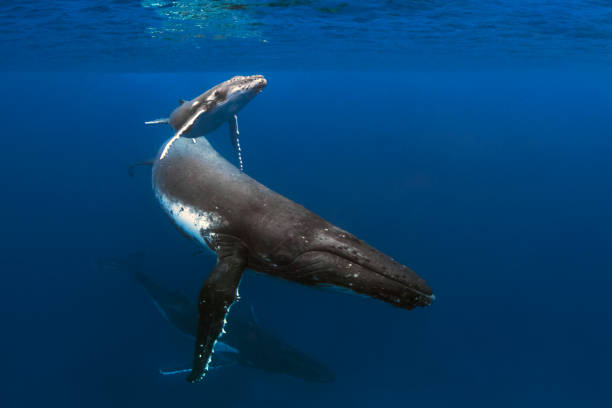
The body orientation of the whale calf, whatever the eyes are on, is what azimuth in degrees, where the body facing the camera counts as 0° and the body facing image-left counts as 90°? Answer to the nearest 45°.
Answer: approximately 315°

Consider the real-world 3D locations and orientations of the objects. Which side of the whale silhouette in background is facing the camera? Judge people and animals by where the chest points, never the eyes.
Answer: right

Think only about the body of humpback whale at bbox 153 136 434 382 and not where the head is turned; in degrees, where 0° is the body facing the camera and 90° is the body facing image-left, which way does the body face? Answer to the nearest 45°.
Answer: approximately 315°

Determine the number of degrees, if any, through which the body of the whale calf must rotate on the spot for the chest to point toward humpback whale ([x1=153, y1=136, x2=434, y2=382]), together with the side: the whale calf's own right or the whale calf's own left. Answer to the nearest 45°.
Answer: approximately 45° to the whale calf's own right
